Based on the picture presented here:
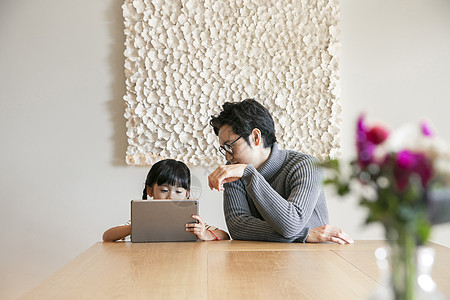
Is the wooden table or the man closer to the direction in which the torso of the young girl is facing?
the wooden table

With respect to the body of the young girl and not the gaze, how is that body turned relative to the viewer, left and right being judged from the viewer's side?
facing the viewer

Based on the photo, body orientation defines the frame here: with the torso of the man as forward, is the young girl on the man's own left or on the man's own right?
on the man's own right

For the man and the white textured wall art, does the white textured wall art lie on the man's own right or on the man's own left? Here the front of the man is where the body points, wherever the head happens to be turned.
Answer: on the man's own right

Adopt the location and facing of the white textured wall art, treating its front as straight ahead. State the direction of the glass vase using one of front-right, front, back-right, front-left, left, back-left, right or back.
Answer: front

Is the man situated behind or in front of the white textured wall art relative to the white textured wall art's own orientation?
in front

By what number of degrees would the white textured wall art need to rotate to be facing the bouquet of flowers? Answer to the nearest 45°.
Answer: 0° — it already faces it

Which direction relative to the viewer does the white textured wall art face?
toward the camera

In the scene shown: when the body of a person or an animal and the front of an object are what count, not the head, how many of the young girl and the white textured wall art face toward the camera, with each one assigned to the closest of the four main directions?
2

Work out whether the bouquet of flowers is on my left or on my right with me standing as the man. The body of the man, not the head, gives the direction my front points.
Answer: on my left

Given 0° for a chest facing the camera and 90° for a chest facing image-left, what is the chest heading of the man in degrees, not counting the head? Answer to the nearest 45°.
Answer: approximately 45°

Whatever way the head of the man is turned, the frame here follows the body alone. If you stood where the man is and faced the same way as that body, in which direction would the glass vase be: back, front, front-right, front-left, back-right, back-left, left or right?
front-left

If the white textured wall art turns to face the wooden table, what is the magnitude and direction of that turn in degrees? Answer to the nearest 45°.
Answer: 0° — it already faces it
